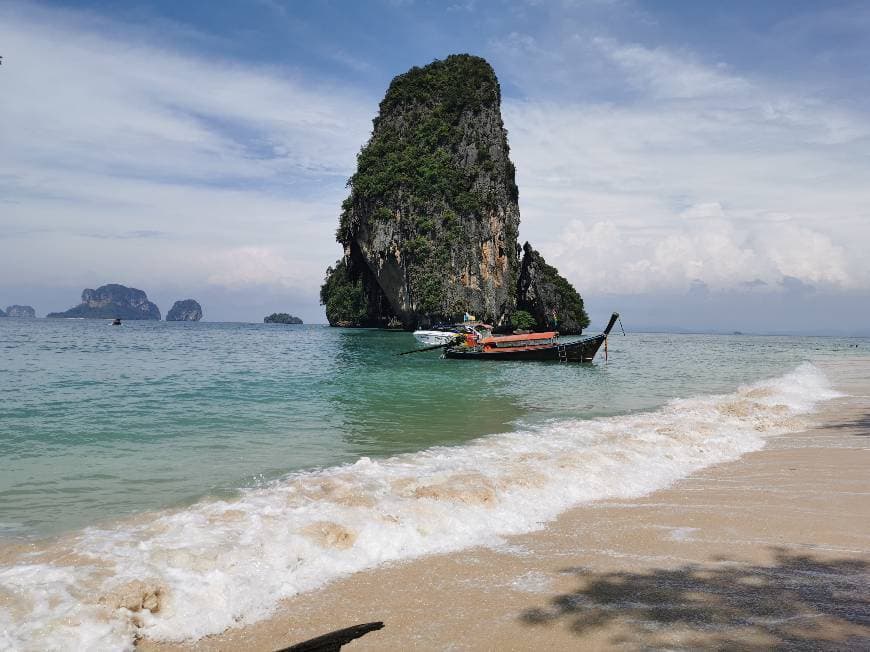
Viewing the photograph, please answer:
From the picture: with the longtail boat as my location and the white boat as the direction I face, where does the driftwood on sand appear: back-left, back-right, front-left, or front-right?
back-left

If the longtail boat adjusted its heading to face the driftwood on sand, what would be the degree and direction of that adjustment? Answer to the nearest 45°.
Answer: approximately 90° to its right

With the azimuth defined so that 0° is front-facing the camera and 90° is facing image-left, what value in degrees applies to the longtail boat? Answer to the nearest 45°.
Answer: approximately 270°

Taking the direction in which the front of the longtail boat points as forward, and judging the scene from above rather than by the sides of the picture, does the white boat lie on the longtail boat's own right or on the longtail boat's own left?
on the longtail boat's own left
